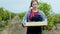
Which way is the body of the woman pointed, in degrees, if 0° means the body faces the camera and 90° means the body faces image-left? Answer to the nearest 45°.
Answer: approximately 0°
